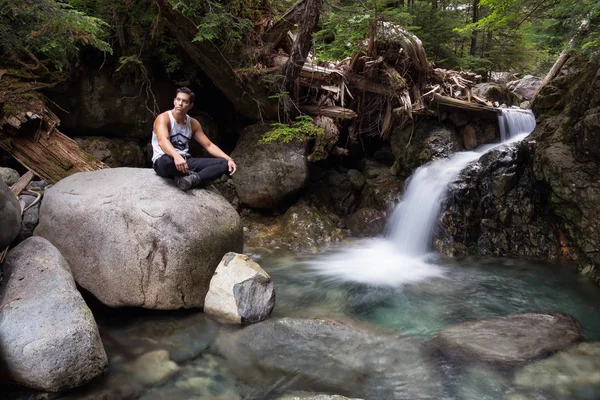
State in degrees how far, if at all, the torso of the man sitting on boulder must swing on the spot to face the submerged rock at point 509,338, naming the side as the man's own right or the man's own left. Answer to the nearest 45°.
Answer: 0° — they already face it

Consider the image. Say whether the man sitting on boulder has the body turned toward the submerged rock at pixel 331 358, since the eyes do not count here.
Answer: yes

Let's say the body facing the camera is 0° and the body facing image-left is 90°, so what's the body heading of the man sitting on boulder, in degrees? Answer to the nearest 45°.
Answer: approximately 315°

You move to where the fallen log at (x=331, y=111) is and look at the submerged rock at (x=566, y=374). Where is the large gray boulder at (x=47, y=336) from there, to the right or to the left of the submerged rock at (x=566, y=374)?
right

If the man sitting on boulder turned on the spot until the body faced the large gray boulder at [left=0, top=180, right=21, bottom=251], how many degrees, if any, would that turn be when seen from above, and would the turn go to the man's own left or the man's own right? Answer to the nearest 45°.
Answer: approximately 90° to the man's own right

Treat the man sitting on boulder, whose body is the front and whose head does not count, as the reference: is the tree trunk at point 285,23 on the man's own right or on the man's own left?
on the man's own left

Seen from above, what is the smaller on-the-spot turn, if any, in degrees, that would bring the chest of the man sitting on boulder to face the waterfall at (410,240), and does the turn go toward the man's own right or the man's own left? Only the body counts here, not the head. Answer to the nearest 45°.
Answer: approximately 90° to the man's own left
